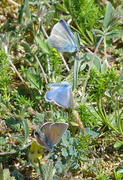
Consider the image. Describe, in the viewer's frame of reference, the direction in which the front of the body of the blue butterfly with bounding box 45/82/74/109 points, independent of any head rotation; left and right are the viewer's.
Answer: facing to the right of the viewer

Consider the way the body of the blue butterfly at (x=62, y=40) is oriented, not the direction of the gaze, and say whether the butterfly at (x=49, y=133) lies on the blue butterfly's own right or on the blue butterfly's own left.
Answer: on the blue butterfly's own right

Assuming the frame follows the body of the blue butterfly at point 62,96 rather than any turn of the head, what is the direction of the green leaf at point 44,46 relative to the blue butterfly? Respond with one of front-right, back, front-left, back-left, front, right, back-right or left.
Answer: left

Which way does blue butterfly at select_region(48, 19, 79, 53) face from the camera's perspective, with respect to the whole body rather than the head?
to the viewer's right

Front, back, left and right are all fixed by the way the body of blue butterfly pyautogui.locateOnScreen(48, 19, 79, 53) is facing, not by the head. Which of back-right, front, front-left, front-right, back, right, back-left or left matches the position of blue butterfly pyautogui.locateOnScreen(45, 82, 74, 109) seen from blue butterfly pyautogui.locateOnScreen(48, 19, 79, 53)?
right
